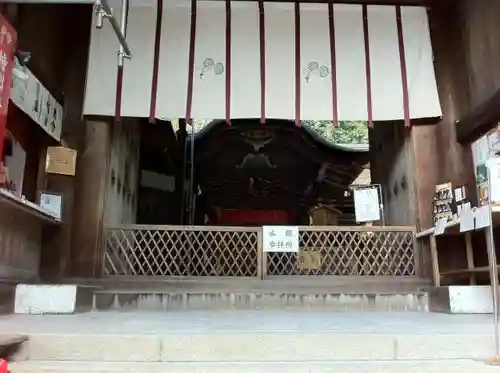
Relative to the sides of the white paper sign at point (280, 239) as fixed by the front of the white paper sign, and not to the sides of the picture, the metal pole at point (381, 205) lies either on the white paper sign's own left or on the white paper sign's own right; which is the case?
on the white paper sign's own left

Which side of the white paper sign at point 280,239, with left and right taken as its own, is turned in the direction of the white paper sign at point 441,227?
left

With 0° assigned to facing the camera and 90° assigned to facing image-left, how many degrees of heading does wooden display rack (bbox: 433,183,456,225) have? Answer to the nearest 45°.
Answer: approximately 0°

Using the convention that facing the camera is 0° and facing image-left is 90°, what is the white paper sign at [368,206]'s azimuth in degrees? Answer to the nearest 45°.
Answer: approximately 0°

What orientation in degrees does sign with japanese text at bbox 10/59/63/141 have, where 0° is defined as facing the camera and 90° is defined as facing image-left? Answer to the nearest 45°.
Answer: approximately 315°

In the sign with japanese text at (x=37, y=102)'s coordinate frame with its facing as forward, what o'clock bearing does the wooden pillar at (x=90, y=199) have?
The wooden pillar is roughly at 9 o'clock from the sign with japanese text.

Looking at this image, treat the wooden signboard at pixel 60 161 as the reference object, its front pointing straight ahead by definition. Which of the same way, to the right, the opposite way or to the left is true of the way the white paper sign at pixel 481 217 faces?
to the right

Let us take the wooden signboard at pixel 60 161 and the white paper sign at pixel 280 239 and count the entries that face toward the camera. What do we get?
2

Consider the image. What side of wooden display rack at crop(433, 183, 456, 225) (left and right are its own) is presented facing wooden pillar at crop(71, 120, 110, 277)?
right

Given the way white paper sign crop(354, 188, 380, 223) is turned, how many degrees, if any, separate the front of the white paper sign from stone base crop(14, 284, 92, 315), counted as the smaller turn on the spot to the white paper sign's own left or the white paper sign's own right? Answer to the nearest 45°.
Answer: approximately 45° to the white paper sign's own right

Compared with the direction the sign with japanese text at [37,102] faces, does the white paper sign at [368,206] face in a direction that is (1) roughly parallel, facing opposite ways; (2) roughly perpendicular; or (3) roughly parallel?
roughly perpendicular
